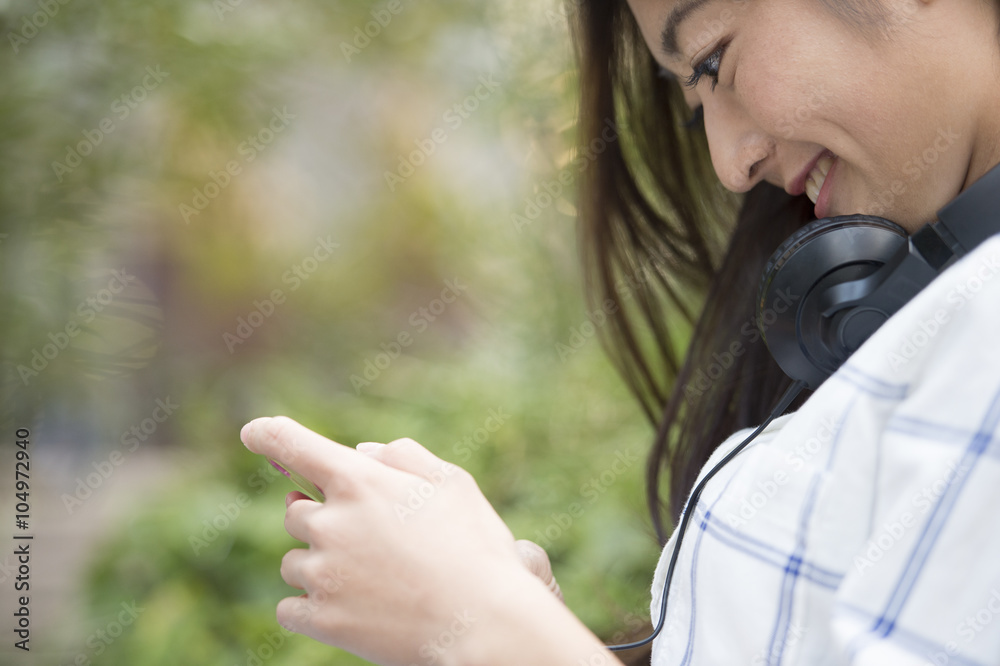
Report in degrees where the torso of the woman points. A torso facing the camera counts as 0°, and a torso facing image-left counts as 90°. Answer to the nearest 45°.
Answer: approximately 90°
